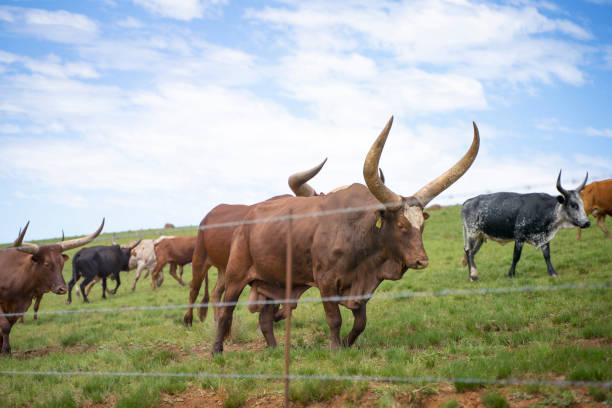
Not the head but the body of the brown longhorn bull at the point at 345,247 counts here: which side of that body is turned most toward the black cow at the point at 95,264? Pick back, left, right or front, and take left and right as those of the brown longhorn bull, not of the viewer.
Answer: back

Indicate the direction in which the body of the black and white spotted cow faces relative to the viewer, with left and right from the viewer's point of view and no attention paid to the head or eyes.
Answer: facing to the right of the viewer

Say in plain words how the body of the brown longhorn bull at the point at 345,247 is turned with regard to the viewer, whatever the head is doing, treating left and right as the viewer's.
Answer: facing the viewer and to the right of the viewer

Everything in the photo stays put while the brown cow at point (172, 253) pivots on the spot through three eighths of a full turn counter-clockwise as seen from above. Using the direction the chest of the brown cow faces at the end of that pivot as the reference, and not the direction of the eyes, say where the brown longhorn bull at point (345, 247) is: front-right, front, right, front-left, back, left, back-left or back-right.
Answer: back-left

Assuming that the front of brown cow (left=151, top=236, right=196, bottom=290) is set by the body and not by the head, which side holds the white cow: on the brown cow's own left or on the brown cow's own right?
on the brown cow's own left

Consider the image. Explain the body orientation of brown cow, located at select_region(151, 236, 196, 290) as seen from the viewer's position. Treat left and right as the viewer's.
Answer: facing to the right of the viewer

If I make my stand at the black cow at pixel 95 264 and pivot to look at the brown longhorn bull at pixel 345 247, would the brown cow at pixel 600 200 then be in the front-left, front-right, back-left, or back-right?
front-left

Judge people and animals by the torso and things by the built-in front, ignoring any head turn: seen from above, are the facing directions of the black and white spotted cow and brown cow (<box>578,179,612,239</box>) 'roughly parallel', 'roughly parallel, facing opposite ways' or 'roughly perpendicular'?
roughly parallel

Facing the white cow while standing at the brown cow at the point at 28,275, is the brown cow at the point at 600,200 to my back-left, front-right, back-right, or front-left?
front-right

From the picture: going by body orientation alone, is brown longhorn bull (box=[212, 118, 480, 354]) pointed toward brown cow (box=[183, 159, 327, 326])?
no

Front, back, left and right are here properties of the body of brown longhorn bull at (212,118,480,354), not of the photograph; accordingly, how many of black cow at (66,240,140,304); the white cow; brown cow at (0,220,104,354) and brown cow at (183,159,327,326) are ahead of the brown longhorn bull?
0

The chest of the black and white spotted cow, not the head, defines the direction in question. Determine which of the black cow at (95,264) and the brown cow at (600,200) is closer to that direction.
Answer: the brown cow

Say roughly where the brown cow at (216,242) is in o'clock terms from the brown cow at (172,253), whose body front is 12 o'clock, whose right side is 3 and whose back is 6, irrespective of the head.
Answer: the brown cow at (216,242) is roughly at 3 o'clock from the brown cow at (172,253).

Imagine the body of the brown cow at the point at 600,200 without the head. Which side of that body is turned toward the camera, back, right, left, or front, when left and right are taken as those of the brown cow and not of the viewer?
right

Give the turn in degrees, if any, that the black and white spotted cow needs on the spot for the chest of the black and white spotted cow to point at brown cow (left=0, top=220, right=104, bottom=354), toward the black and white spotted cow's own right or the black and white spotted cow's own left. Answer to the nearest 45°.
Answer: approximately 135° to the black and white spotted cow's own right
